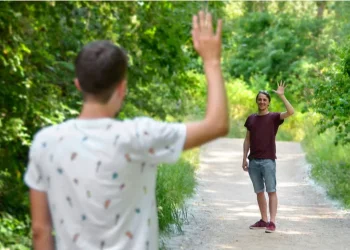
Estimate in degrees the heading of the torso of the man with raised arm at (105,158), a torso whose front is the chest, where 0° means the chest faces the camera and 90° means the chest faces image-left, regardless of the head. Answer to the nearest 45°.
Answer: approximately 180°

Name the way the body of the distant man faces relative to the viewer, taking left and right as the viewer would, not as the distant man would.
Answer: facing the viewer

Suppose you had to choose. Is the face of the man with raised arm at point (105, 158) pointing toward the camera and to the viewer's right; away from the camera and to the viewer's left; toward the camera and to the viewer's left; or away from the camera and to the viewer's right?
away from the camera and to the viewer's right

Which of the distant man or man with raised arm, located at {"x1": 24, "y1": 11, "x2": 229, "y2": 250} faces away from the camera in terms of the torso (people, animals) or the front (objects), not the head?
the man with raised arm

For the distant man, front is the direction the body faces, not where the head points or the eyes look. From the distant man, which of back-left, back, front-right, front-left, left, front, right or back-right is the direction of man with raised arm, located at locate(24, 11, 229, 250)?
front

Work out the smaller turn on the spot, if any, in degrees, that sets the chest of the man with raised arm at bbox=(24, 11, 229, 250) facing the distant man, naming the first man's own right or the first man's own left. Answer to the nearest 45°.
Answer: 0° — they already face them

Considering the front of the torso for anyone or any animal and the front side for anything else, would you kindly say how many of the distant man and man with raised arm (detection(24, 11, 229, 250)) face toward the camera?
1

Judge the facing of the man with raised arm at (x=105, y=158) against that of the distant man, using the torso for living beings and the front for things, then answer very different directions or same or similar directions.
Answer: very different directions
